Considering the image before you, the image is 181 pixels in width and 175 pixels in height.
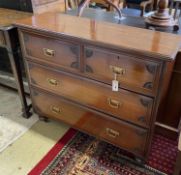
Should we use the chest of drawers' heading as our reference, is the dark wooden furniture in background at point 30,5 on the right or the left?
on its right

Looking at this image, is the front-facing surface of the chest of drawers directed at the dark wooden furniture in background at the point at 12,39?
no

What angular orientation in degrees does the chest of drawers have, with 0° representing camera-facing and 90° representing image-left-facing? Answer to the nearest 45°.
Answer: approximately 45°
